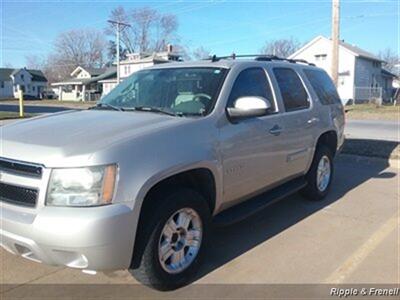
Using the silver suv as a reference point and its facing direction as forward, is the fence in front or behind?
behind

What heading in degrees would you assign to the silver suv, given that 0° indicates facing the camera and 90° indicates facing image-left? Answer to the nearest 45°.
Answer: approximately 45°

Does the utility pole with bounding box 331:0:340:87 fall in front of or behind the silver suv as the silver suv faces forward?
behind

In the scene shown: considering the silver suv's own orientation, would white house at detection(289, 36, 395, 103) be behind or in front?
behind
